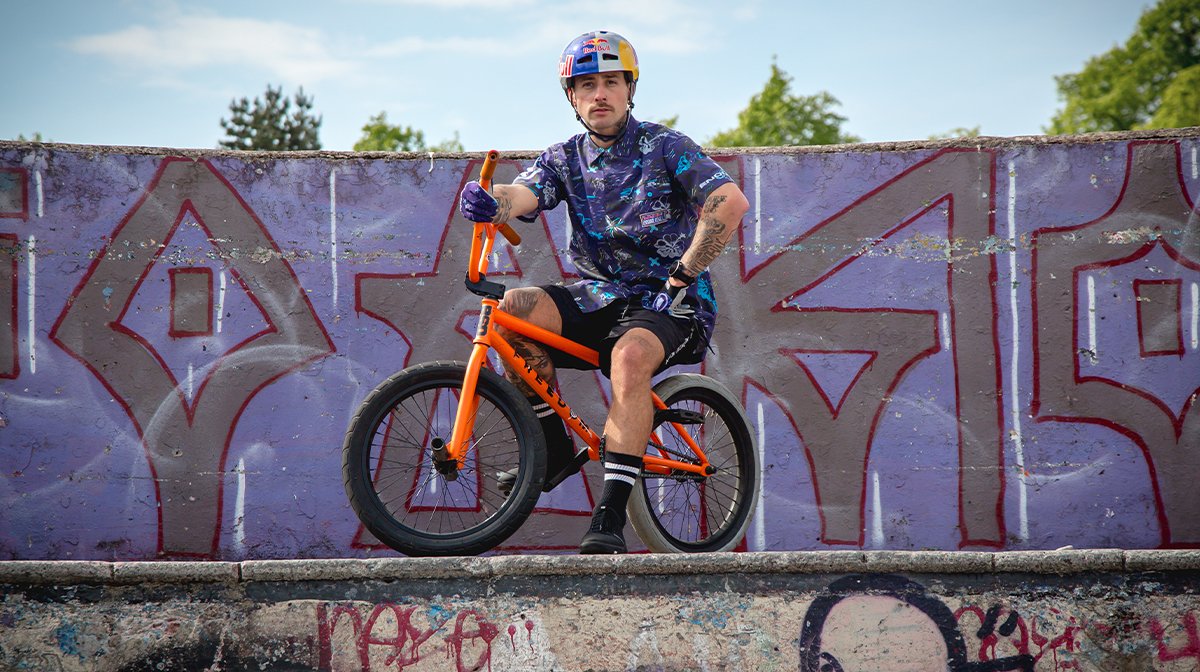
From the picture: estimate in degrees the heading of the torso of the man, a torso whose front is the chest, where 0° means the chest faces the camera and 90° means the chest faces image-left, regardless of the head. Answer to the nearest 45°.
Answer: approximately 45°

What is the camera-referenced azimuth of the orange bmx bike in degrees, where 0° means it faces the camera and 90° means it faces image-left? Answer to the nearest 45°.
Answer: approximately 45°

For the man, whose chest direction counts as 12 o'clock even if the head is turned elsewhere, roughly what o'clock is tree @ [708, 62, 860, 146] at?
The tree is roughly at 5 o'clock from the man.

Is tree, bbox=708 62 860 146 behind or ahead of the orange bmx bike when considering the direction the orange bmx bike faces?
behind

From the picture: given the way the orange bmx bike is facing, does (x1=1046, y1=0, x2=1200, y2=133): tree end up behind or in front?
behind

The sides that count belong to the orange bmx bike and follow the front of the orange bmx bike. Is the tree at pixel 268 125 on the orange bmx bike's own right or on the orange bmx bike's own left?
on the orange bmx bike's own right
